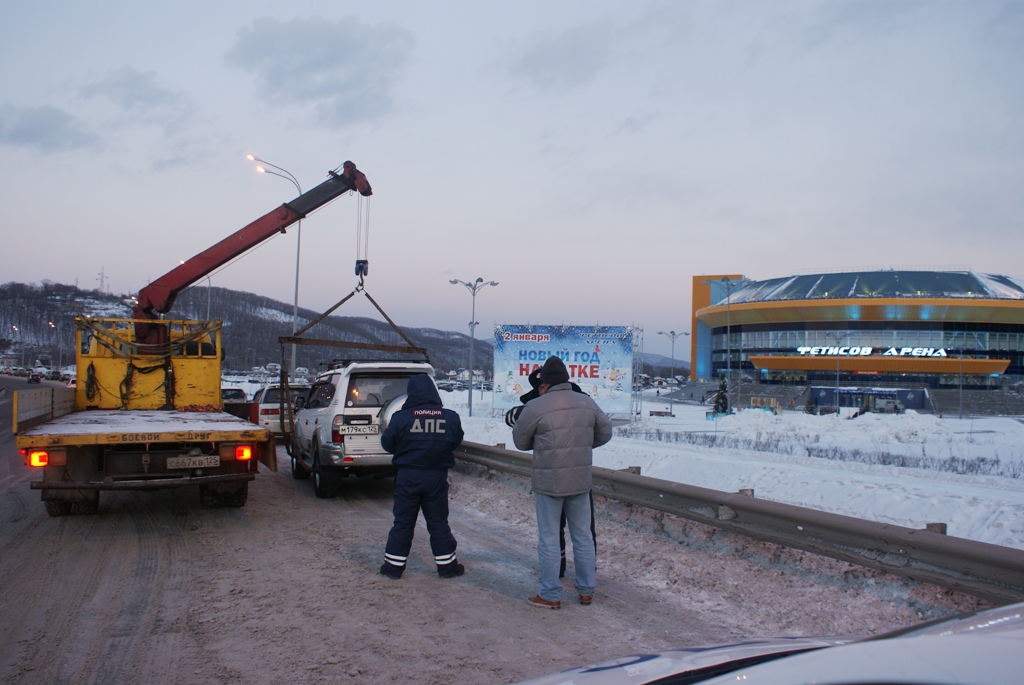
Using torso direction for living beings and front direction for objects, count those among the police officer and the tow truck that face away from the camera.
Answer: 2

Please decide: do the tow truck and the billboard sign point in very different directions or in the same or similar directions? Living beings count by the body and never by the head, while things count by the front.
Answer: very different directions

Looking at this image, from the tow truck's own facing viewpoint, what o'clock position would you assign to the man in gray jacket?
The man in gray jacket is roughly at 5 o'clock from the tow truck.

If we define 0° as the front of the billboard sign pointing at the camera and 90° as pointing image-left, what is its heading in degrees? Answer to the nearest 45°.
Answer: approximately 0°

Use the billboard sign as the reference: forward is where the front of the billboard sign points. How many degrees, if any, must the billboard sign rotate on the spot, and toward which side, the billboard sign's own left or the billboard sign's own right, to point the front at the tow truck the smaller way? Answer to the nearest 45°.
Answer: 0° — it already faces it

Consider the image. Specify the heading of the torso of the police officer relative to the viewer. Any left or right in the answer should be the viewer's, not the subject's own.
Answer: facing away from the viewer

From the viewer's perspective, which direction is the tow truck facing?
away from the camera

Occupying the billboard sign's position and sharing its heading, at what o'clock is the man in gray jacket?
The man in gray jacket is roughly at 12 o'clock from the billboard sign.

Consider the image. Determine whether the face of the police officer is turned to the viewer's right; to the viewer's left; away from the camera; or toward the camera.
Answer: away from the camera

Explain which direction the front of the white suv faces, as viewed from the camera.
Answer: facing away from the viewer and to the left of the viewer

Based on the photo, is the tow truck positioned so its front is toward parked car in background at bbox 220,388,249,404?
yes

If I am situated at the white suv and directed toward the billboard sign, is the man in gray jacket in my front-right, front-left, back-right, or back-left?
back-right
